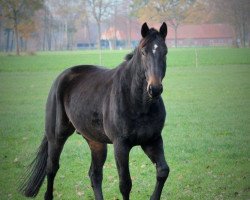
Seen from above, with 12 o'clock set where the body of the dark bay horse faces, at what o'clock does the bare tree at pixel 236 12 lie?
The bare tree is roughly at 8 o'clock from the dark bay horse.

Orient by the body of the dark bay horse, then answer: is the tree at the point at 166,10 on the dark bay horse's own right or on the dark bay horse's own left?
on the dark bay horse's own left

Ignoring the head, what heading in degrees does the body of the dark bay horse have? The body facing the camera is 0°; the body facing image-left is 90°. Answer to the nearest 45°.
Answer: approximately 315°
